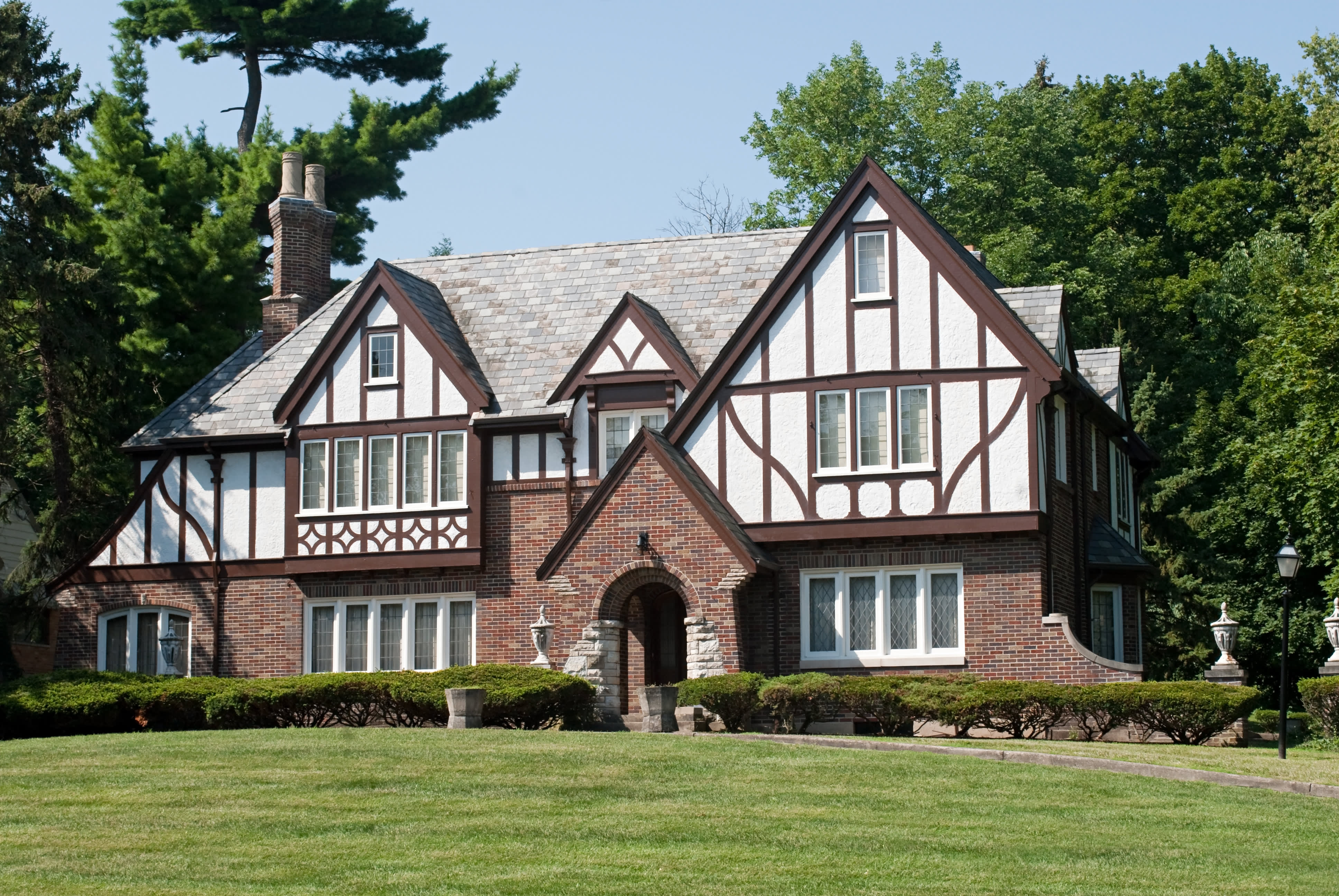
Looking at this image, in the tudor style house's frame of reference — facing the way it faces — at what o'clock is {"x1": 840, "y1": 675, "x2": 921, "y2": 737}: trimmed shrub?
The trimmed shrub is roughly at 11 o'clock from the tudor style house.

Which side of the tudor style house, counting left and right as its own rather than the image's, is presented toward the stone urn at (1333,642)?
left

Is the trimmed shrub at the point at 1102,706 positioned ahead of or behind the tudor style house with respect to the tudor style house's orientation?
ahead

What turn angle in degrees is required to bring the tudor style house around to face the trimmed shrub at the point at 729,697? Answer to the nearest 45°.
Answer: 0° — it already faces it

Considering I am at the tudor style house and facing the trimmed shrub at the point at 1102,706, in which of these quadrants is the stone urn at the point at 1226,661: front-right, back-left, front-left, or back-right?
front-left

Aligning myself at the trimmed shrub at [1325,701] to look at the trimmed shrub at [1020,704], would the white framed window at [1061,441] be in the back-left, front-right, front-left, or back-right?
front-right

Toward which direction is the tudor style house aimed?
toward the camera

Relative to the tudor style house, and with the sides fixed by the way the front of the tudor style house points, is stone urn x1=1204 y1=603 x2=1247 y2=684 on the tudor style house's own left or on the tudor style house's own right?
on the tudor style house's own left

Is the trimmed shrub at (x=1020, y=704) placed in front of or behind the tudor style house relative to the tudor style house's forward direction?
in front

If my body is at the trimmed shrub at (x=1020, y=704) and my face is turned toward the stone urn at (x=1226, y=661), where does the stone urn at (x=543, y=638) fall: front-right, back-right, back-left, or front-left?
back-left

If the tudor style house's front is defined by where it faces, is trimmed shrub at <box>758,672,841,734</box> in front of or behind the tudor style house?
in front

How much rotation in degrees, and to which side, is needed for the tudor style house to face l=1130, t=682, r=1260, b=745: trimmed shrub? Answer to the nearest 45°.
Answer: approximately 45° to its left

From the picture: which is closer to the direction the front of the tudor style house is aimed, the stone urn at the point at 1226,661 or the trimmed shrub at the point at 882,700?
the trimmed shrub

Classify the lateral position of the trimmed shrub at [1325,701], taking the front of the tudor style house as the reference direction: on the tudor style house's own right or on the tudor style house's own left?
on the tudor style house's own left
